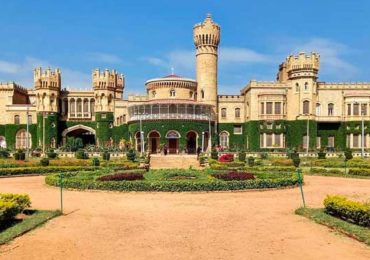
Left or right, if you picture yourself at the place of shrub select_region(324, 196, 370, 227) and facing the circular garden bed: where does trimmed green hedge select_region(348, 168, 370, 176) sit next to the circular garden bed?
right

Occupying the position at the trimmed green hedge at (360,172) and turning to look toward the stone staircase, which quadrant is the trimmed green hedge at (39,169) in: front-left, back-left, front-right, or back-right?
front-left

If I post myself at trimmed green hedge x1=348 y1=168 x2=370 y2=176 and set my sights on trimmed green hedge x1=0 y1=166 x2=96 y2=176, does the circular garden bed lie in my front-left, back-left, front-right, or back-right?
front-left

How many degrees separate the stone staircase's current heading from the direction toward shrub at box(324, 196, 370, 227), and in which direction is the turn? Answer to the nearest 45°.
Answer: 0° — it already faces it

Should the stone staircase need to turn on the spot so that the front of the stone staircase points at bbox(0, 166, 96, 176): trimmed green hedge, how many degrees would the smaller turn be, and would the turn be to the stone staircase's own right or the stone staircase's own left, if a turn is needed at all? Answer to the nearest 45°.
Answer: approximately 45° to the stone staircase's own right

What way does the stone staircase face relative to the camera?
toward the camera

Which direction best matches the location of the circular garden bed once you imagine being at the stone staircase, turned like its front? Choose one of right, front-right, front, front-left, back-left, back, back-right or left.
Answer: front
